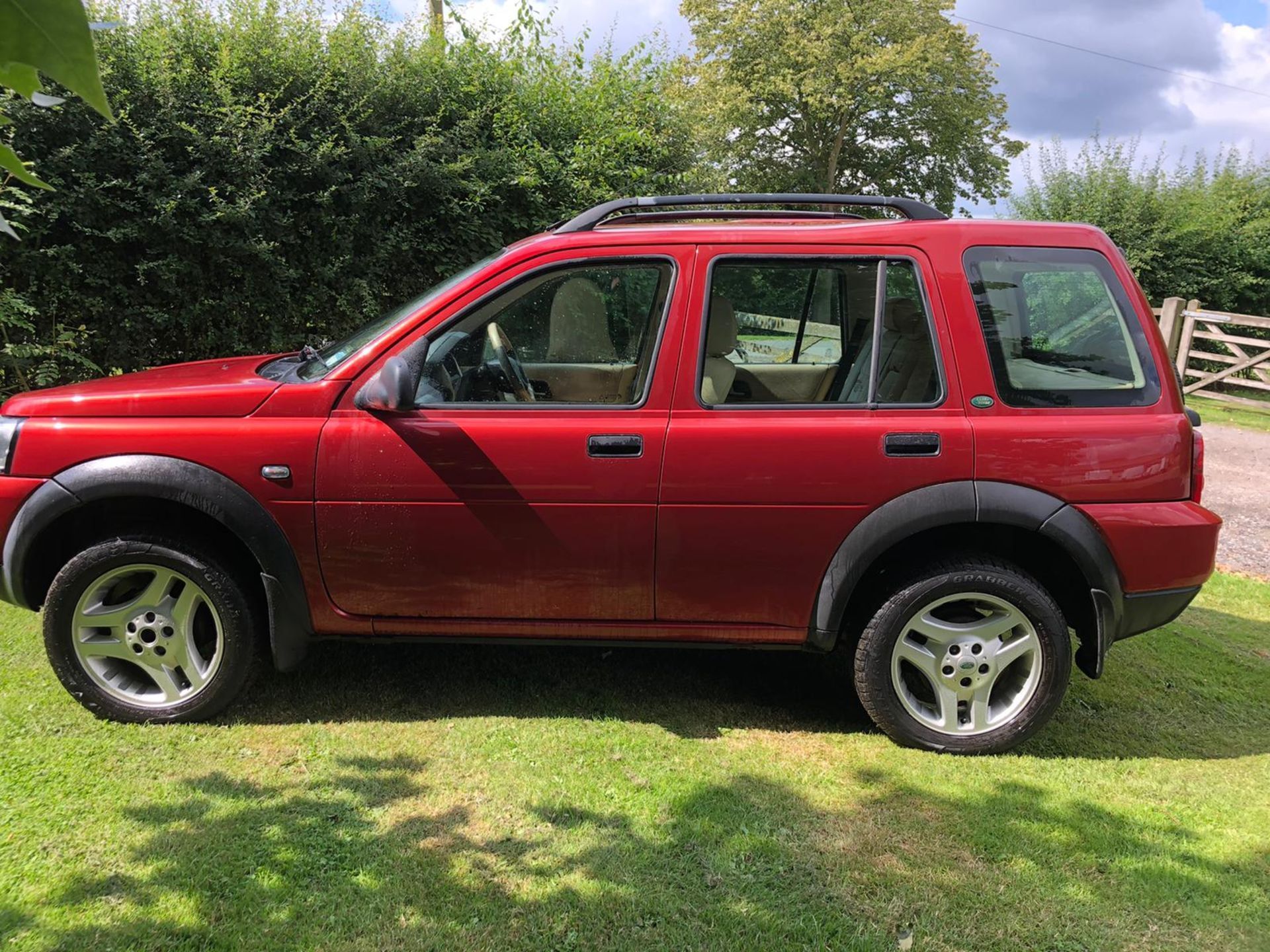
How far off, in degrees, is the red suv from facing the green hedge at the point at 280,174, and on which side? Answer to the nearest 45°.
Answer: approximately 45° to its right

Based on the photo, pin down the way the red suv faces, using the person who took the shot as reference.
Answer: facing to the left of the viewer

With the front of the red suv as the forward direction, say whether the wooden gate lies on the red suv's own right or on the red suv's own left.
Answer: on the red suv's own right

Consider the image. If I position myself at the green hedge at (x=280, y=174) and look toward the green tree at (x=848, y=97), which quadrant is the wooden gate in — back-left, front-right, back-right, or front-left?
front-right

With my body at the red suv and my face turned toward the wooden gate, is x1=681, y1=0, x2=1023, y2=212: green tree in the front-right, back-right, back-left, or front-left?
front-left

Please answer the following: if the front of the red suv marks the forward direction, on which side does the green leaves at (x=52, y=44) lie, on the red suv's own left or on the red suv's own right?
on the red suv's own left

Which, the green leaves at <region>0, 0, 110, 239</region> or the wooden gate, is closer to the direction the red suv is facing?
the green leaves

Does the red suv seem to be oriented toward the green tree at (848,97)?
no

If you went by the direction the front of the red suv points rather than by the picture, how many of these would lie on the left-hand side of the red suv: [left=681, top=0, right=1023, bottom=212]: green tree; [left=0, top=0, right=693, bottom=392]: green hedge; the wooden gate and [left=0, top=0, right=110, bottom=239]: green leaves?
1

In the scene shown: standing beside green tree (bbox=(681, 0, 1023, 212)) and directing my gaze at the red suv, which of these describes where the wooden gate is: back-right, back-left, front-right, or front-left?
front-left
